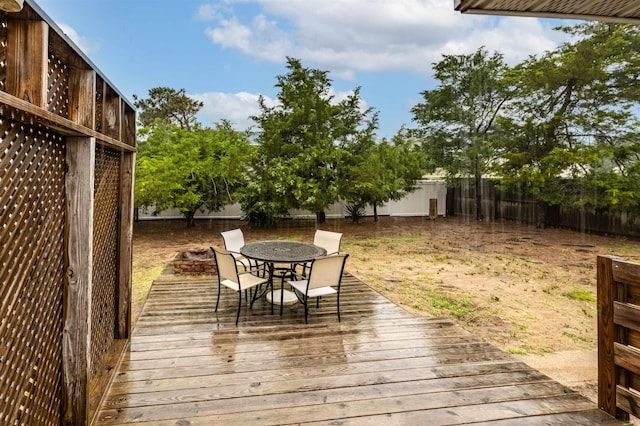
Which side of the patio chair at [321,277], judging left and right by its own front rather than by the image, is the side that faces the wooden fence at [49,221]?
left

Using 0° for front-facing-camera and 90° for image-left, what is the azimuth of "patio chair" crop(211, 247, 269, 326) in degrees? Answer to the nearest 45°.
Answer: approximately 225°

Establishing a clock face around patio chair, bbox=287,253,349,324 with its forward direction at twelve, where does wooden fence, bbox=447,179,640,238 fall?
The wooden fence is roughly at 3 o'clock from the patio chair.

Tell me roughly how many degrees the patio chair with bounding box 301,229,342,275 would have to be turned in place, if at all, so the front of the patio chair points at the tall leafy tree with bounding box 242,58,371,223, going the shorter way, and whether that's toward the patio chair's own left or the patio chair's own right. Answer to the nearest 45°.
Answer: approximately 135° to the patio chair's own right

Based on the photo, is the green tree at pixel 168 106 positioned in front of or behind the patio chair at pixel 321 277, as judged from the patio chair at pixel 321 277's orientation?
in front

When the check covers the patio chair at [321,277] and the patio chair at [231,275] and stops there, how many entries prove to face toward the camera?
0

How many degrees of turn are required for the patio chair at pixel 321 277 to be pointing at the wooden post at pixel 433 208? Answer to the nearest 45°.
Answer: approximately 90° to its right

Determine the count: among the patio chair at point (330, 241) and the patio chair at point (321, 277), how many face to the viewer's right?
0

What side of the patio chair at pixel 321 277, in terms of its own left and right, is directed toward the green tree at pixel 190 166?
front

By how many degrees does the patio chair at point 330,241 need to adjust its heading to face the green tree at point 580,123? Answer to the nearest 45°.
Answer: approximately 180°

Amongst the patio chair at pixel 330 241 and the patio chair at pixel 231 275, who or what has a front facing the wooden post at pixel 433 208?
the patio chair at pixel 231 275

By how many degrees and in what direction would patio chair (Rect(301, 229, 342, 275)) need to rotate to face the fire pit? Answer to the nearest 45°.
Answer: approximately 45° to its right

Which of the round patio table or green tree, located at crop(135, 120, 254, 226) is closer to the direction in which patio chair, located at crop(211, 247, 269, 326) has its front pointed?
the round patio table

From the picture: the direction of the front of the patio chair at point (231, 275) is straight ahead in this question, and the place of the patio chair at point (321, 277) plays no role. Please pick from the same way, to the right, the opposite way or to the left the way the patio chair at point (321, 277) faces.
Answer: to the left

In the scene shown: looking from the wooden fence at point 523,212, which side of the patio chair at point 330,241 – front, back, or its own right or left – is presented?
back

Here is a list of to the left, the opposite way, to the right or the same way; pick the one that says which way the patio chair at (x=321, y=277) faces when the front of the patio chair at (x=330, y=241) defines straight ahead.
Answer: to the right

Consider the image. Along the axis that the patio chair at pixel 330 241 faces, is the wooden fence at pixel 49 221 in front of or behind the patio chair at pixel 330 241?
in front
